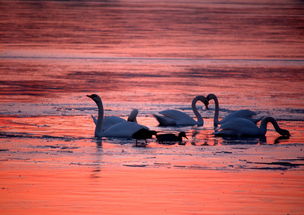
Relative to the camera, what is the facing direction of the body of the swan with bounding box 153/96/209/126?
to the viewer's right

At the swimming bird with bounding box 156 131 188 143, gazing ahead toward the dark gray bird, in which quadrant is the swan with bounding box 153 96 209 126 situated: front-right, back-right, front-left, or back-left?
back-right

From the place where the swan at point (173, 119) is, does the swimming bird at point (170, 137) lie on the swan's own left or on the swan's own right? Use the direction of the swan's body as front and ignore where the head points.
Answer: on the swan's own right

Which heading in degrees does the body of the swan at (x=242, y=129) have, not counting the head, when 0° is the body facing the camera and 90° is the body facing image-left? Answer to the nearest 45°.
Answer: approximately 270°

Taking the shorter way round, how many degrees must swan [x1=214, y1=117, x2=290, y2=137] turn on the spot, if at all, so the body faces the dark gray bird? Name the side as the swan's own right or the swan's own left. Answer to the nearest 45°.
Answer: approximately 135° to the swan's own right
